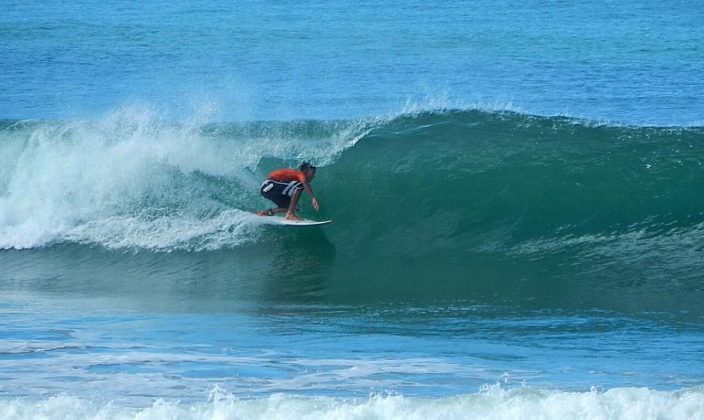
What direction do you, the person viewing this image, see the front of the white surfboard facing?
facing to the right of the viewer

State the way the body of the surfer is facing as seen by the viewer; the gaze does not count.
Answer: to the viewer's right
